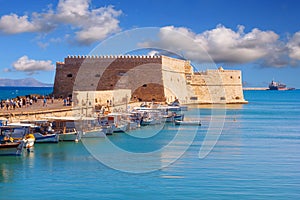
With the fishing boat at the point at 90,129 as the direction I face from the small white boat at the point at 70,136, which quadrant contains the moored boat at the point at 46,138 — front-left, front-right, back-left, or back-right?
back-left

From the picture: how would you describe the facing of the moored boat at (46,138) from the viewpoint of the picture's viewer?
facing to the right of the viewer

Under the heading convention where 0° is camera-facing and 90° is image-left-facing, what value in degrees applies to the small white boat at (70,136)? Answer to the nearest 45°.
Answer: approximately 270°

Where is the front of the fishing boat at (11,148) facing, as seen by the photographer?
facing to the right of the viewer

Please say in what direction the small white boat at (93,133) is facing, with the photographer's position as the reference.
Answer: facing to the right of the viewer
